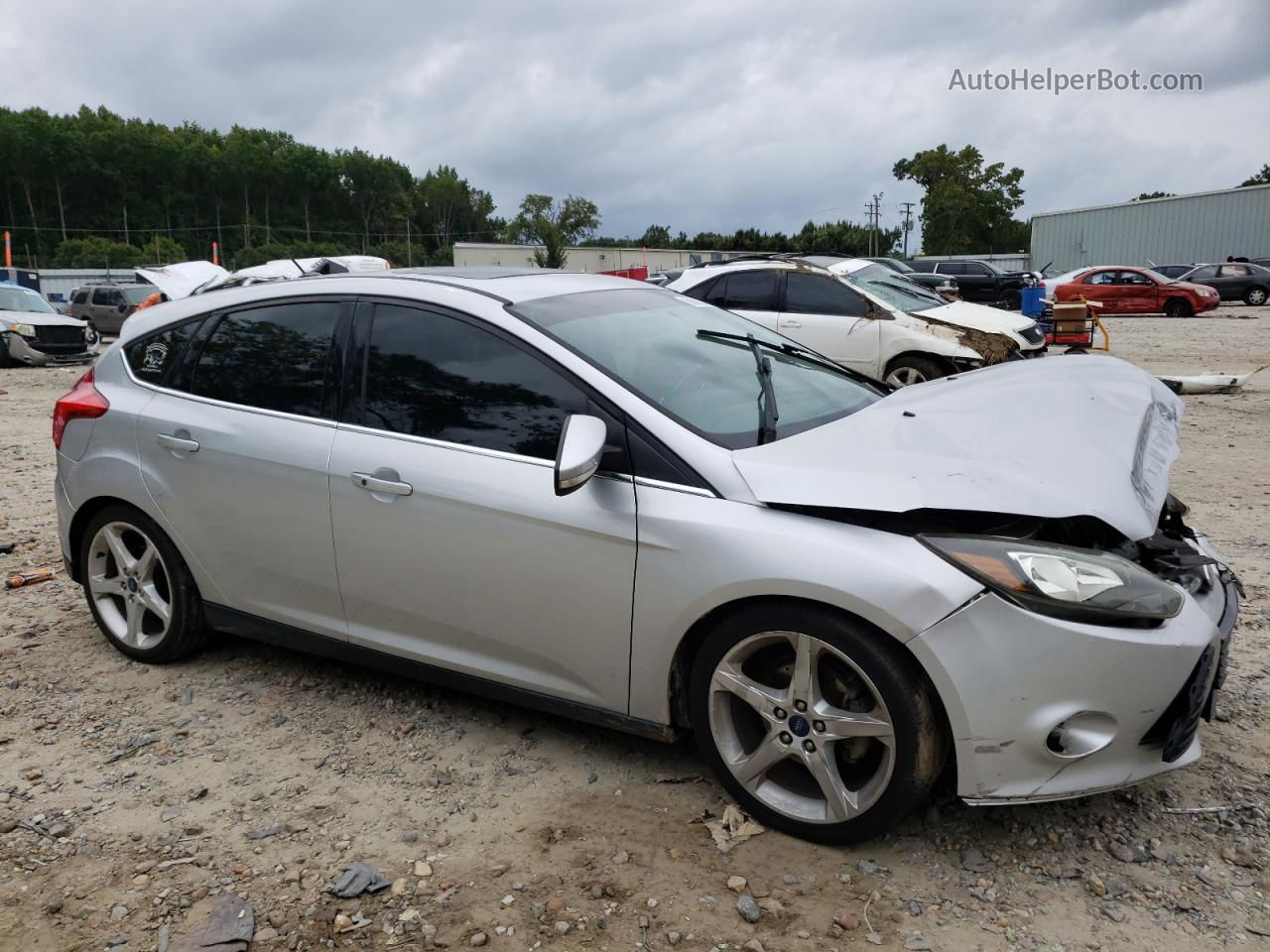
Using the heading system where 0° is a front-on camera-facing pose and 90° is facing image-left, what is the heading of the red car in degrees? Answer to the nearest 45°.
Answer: approximately 270°

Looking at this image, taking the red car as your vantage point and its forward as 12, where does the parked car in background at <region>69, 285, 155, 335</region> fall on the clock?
The parked car in background is roughly at 5 o'clock from the red car.

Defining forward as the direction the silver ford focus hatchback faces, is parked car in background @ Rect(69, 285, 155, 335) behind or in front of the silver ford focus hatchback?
behind

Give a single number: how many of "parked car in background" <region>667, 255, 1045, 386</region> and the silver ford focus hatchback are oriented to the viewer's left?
0

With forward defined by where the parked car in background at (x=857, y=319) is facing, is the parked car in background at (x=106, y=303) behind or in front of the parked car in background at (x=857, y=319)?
behind

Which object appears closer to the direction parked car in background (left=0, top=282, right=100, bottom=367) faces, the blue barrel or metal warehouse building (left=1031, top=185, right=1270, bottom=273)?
the blue barrel

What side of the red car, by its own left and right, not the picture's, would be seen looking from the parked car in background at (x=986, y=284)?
back

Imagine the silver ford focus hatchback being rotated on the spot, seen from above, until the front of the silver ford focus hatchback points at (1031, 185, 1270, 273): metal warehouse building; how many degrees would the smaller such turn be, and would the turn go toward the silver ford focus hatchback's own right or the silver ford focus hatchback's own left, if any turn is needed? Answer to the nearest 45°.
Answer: approximately 90° to the silver ford focus hatchback's own left

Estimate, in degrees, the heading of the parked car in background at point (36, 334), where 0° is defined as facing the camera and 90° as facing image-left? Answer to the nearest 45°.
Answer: approximately 315°

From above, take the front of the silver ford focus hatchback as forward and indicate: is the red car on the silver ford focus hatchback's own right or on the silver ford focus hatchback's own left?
on the silver ford focus hatchback's own left
